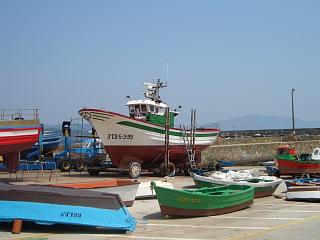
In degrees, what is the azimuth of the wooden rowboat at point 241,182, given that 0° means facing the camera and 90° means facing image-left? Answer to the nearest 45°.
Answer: approximately 270°

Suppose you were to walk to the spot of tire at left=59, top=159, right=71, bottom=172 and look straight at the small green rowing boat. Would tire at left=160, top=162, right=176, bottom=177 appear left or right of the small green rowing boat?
left

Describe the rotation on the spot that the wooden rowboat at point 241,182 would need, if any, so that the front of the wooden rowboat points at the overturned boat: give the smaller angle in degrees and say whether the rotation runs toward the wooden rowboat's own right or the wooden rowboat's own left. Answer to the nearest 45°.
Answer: approximately 135° to the wooden rowboat's own right

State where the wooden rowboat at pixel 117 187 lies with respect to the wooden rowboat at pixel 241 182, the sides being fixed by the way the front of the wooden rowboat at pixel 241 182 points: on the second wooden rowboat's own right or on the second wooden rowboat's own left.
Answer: on the second wooden rowboat's own right

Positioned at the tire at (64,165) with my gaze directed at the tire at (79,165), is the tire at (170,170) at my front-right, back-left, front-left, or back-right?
front-right

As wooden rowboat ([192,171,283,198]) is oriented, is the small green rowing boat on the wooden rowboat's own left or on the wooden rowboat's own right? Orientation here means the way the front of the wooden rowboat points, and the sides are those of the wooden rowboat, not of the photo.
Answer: on the wooden rowboat's own right
